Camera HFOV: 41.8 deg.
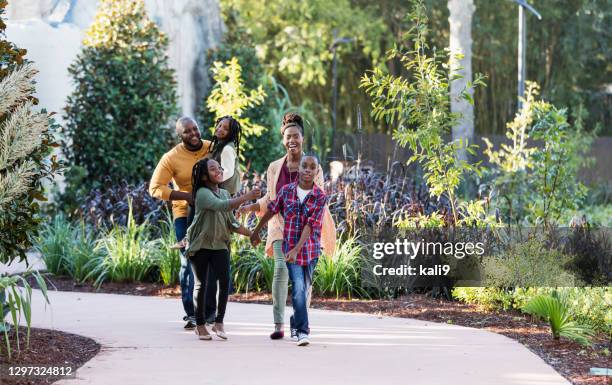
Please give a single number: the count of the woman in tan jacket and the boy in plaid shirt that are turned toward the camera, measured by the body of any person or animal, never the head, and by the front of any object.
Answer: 2

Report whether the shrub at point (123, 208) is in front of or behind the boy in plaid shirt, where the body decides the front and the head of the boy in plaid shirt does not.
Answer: behind

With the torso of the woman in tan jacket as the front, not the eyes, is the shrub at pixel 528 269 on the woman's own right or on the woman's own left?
on the woman's own left

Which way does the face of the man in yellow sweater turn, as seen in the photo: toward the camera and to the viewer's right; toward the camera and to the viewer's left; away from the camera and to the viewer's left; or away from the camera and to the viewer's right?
toward the camera and to the viewer's right

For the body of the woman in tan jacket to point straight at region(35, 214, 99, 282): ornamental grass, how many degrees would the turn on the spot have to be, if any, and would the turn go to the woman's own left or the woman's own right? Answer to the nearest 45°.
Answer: approximately 135° to the woman's own right

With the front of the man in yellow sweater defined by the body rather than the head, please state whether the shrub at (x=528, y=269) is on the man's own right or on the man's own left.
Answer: on the man's own left

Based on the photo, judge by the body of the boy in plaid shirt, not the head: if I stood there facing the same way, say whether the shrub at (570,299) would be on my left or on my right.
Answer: on my left

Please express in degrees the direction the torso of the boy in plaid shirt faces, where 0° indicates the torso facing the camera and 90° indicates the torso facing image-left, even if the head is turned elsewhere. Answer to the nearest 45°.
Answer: approximately 0°

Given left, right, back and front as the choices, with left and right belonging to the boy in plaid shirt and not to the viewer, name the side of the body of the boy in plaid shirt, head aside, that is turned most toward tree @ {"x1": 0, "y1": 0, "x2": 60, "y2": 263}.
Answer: right

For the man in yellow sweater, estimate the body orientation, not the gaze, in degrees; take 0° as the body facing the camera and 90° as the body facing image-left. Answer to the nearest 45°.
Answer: approximately 315°

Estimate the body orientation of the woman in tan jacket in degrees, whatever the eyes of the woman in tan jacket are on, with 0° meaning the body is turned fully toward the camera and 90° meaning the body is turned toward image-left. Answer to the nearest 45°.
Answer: approximately 0°
